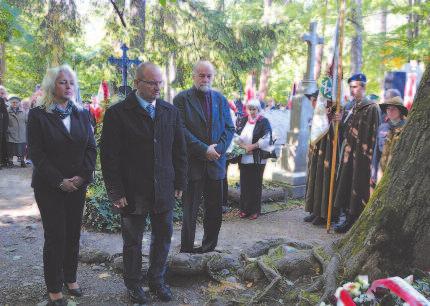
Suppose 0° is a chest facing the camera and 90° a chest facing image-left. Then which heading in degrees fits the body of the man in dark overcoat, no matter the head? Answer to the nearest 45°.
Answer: approximately 315°

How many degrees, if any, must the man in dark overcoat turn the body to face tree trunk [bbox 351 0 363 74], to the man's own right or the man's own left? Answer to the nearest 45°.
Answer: approximately 90° to the man's own left

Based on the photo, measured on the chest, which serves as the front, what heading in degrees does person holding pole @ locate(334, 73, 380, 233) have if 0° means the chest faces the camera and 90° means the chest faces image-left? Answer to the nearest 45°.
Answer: approximately 45°

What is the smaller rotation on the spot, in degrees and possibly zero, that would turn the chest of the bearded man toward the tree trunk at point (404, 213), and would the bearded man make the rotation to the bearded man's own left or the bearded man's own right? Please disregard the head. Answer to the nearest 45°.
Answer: approximately 45° to the bearded man's own left

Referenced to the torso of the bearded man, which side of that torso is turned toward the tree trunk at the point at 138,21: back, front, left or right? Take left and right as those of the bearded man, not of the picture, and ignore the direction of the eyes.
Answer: back

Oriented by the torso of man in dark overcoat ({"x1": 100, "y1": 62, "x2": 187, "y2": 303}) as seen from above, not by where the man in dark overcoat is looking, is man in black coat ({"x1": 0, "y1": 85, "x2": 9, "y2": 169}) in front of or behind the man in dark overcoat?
behind
